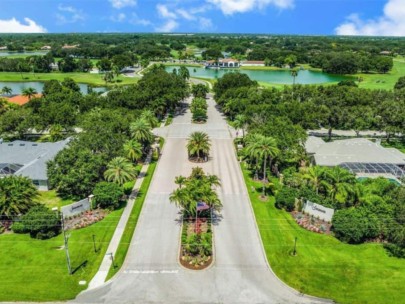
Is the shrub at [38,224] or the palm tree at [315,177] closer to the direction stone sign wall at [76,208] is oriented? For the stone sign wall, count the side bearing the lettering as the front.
the palm tree

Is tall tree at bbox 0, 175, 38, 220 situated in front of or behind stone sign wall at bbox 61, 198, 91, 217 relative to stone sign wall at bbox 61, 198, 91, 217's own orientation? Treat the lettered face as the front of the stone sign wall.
behind

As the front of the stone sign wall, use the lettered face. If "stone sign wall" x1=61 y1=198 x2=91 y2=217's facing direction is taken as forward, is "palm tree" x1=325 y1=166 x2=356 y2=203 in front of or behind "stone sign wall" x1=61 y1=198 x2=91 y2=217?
in front

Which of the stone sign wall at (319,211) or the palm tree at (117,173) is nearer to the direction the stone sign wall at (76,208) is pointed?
the stone sign wall

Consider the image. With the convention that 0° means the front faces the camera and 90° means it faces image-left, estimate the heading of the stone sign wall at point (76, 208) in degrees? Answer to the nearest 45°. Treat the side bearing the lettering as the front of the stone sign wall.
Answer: approximately 315°

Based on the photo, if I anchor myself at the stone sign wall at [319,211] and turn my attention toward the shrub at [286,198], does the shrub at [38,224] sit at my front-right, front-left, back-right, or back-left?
front-left

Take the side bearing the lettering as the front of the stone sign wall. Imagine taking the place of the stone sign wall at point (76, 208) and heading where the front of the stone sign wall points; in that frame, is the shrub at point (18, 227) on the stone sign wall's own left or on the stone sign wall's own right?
on the stone sign wall's own right

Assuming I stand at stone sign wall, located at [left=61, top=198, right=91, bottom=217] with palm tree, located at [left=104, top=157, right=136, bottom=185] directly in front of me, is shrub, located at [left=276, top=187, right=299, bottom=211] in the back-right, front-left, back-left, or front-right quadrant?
front-right

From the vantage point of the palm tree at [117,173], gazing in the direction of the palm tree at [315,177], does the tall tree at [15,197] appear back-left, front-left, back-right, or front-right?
back-right

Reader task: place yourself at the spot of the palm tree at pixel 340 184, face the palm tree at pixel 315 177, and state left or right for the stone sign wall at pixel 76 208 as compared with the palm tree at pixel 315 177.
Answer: left

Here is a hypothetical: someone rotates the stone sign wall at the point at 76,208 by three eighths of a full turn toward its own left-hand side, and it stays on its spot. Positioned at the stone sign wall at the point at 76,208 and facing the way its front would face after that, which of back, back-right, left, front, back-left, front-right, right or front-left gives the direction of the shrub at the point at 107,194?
right

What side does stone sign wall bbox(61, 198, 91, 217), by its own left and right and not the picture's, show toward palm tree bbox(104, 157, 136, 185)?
left

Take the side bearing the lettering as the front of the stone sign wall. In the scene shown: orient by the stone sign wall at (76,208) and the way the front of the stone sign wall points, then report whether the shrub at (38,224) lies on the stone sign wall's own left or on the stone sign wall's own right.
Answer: on the stone sign wall's own right

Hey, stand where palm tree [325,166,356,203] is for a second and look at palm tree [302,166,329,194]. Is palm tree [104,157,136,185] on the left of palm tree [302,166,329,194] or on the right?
left

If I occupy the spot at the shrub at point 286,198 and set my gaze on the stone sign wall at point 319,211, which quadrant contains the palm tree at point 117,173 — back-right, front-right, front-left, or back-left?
back-right

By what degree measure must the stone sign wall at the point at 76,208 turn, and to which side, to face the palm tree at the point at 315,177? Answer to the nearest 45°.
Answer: approximately 45° to its left

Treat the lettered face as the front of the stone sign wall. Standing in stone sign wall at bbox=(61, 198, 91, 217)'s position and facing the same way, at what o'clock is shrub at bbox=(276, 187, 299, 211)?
The shrub is roughly at 11 o'clock from the stone sign wall.
